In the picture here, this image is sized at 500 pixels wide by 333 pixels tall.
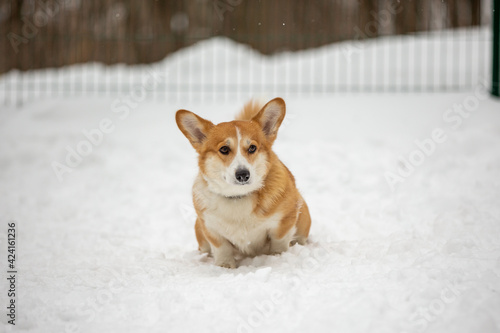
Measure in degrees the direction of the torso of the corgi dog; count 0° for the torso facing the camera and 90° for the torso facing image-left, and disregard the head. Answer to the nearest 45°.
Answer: approximately 0°
